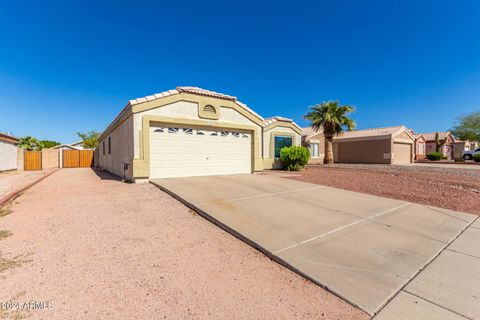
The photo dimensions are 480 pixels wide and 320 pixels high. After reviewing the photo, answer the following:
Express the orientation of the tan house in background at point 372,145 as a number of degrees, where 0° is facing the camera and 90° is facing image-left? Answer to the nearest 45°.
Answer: approximately 315°

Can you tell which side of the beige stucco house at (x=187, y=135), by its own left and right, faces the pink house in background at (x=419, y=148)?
left

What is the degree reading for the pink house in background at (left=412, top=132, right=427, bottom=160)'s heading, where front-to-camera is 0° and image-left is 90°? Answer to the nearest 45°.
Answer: approximately 315°

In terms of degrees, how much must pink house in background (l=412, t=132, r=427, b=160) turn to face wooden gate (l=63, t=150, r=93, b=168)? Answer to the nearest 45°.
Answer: approximately 90° to its right

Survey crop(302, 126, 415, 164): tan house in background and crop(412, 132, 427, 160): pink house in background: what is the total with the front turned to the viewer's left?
0

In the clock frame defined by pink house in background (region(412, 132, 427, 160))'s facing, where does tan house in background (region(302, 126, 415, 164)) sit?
tan house in background (region(302, 126, 415, 164)) is roughly at 2 o'clock from pink house in background (region(412, 132, 427, 160)).

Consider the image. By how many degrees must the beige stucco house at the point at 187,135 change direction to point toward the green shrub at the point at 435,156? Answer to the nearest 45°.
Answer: approximately 45° to its left

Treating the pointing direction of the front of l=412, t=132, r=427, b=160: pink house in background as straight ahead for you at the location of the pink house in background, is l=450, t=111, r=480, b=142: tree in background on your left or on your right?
on your left

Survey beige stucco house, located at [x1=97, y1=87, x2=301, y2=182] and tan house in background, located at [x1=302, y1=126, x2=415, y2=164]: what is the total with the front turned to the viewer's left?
0

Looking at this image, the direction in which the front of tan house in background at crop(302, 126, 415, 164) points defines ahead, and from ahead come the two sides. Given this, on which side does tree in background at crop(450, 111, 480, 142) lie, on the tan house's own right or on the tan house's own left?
on the tan house's own left

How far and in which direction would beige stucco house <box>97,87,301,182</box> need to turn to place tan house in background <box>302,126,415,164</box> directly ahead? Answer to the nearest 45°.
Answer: approximately 90° to its left

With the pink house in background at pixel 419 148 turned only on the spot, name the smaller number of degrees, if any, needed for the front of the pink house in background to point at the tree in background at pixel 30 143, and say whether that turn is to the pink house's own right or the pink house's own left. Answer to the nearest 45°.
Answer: approximately 90° to the pink house's own right
